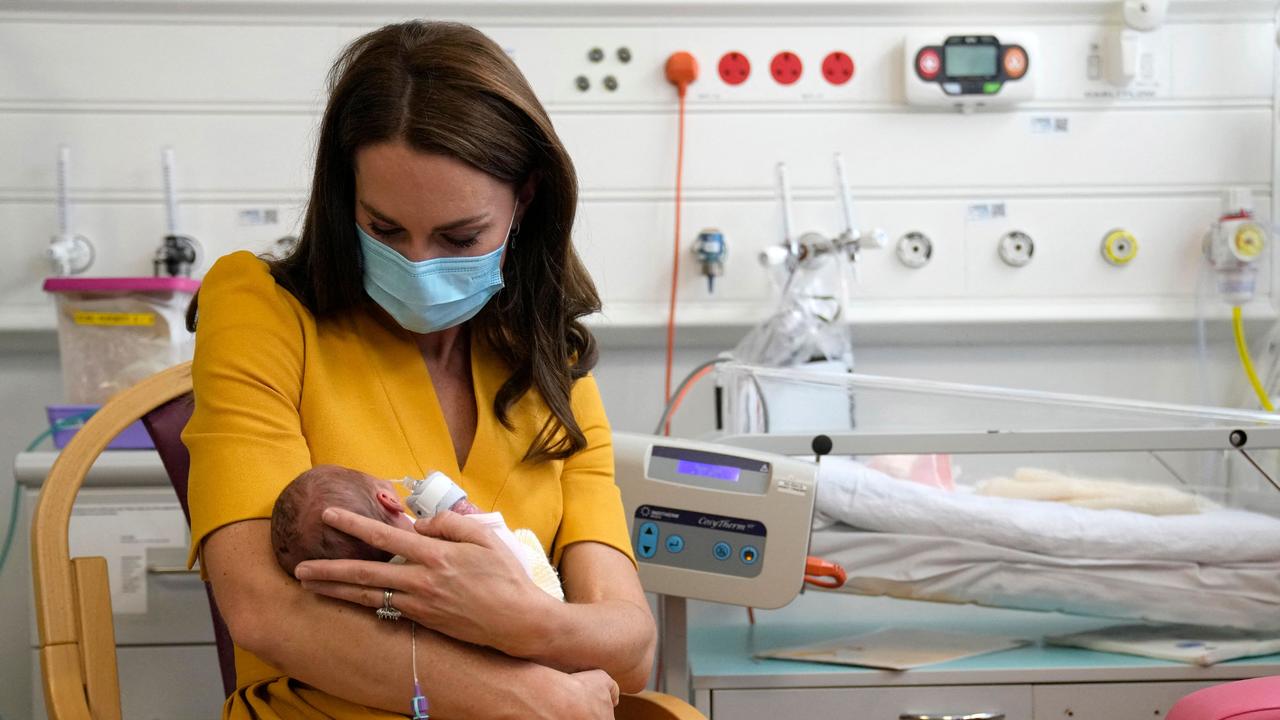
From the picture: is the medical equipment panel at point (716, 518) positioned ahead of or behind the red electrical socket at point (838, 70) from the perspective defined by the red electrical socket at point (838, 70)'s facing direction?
ahead

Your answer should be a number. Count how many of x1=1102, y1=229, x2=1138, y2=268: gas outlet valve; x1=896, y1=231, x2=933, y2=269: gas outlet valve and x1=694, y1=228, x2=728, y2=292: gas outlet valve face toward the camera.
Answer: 3

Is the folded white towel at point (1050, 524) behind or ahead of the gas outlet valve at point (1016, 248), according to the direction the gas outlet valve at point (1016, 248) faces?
ahead

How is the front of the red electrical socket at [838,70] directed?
toward the camera

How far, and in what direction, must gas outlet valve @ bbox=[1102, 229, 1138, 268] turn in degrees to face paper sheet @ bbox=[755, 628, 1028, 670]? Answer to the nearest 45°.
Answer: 0° — it already faces it

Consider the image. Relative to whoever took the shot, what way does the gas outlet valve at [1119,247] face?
facing the viewer

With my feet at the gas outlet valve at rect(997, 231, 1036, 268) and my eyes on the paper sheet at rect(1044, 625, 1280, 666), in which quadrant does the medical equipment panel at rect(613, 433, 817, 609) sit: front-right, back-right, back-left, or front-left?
front-right

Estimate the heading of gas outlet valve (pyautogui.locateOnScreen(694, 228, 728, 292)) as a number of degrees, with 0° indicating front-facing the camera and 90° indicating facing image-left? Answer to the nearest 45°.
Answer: approximately 0°

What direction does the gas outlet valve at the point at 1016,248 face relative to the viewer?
toward the camera

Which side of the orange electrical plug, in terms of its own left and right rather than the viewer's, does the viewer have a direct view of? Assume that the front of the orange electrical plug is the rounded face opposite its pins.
front

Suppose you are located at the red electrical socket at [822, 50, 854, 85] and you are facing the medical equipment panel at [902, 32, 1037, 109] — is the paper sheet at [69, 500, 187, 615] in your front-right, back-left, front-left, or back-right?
back-right
